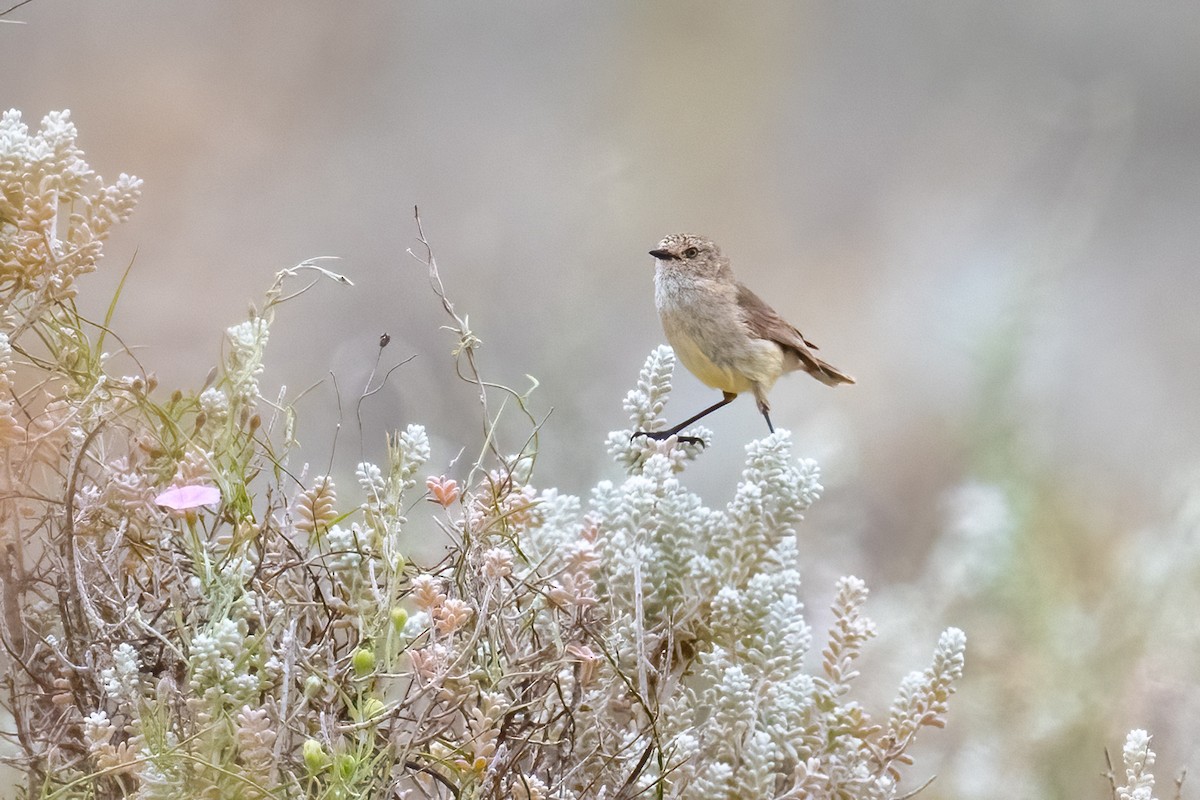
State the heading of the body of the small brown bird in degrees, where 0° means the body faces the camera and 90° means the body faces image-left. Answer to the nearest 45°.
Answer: approximately 45°
